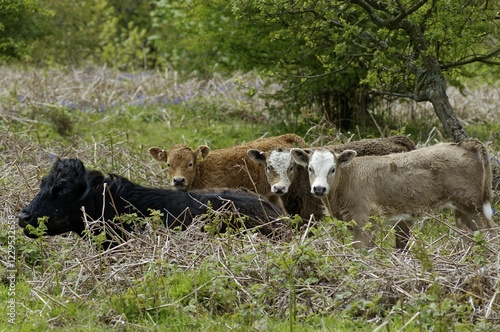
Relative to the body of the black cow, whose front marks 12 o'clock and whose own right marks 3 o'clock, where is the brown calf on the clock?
The brown calf is roughly at 4 o'clock from the black cow.

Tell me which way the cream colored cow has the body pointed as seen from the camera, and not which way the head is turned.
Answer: to the viewer's left

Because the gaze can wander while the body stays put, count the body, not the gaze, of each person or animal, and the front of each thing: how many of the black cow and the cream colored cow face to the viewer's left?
2

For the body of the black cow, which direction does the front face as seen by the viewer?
to the viewer's left

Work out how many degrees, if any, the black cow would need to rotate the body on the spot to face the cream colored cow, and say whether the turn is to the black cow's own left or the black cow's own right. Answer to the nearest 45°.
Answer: approximately 180°

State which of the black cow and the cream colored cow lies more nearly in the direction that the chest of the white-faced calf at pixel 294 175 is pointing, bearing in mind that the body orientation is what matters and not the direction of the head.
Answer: the black cow

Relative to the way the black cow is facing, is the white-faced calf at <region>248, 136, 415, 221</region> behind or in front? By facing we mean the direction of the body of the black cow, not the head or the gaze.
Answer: behind

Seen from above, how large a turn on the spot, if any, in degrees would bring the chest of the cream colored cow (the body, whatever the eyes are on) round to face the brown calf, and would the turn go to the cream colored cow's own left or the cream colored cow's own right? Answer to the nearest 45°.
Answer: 0° — it already faces it

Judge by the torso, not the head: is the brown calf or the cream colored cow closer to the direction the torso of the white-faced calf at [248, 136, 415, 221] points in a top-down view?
the brown calf
